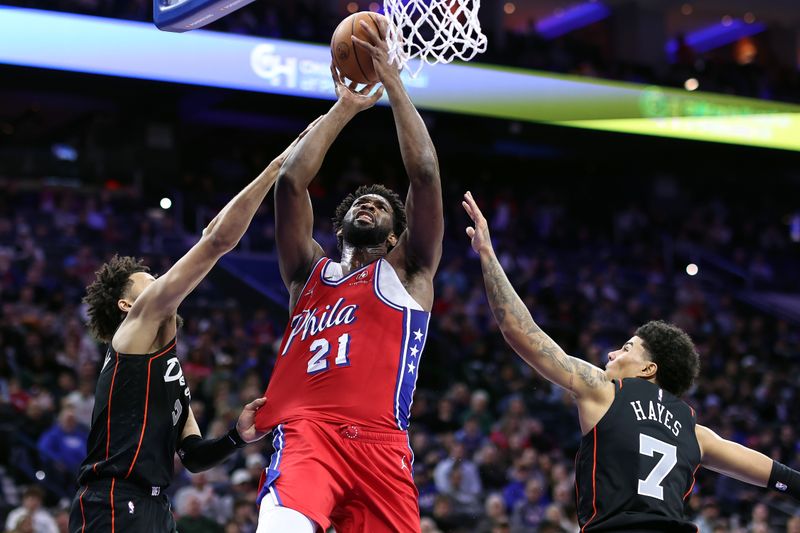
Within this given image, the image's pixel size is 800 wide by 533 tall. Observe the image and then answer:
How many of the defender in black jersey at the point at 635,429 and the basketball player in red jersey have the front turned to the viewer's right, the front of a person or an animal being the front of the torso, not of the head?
0

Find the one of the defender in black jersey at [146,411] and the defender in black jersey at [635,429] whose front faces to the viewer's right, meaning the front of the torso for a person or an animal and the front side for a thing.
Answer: the defender in black jersey at [146,411]

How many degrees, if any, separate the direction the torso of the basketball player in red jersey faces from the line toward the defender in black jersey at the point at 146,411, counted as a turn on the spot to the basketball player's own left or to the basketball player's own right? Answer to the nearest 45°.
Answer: approximately 45° to the basketball player's own right

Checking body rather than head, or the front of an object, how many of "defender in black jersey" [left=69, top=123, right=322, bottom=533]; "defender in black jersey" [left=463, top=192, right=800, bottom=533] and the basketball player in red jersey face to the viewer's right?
1

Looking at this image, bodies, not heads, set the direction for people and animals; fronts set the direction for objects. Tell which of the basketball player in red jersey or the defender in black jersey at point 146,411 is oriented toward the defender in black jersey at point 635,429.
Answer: the defender in black jersey at point 146,411

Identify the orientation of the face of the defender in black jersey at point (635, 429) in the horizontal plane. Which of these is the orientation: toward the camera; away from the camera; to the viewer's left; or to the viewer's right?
to the viewer's left

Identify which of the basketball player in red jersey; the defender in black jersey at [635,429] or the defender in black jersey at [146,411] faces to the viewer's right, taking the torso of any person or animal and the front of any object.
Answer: the defender in black jersey at [146,411]

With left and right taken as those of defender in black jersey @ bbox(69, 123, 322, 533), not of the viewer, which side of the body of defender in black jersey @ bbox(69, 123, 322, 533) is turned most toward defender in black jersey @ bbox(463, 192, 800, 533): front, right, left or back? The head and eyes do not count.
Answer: front

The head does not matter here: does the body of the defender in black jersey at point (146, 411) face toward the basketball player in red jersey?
yes

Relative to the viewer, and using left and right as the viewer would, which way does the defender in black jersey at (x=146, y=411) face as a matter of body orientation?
facing to the right of the viewer

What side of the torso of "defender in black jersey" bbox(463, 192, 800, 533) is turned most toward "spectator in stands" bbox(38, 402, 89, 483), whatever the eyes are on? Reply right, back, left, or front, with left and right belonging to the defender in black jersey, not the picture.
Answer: front

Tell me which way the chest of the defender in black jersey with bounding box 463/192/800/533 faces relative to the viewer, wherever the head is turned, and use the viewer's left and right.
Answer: facing away from the viewer and to the left of the viewer
